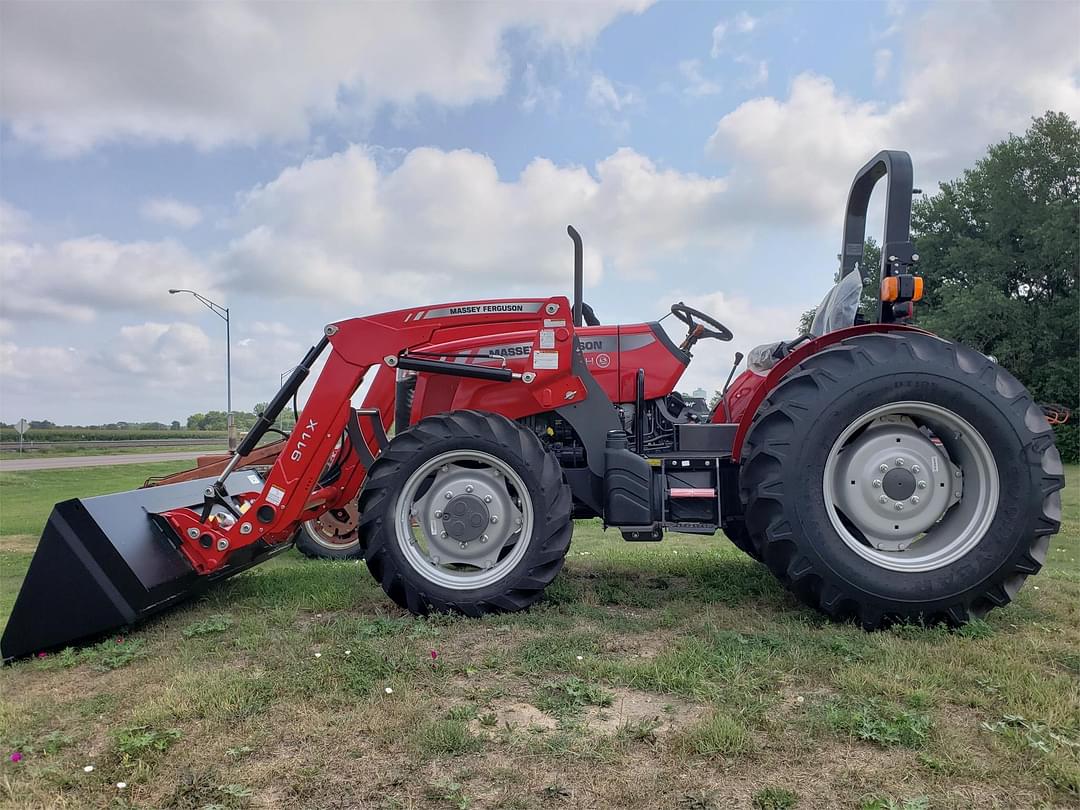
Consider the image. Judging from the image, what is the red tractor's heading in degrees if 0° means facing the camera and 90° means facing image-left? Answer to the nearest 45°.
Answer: approximately 90°
